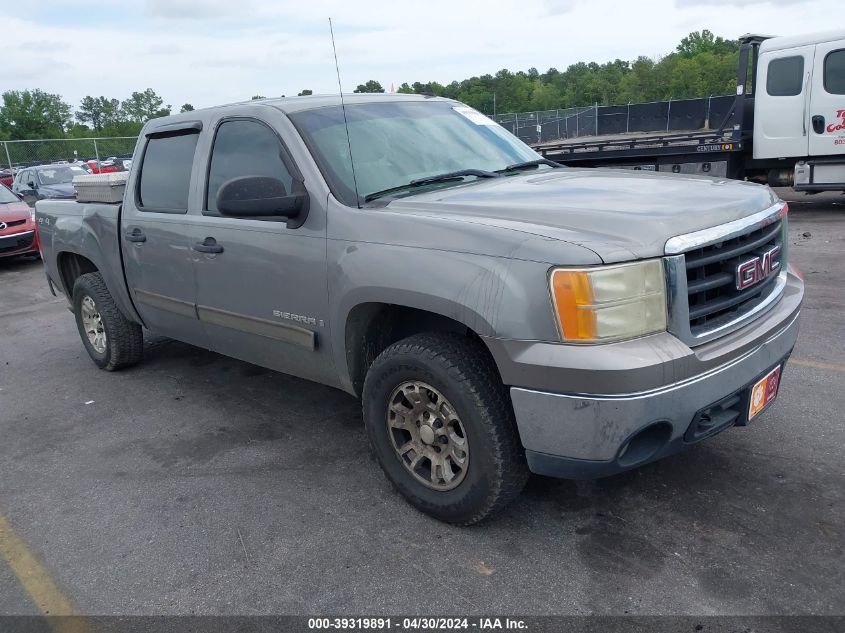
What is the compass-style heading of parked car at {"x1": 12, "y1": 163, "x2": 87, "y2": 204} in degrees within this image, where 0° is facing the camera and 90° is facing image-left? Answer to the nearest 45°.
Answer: approximately 315°

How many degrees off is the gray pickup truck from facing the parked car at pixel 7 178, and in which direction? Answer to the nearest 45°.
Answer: approximately 180°

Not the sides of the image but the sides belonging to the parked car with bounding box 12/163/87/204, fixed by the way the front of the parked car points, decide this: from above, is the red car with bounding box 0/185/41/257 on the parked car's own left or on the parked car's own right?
on the parked car's own right

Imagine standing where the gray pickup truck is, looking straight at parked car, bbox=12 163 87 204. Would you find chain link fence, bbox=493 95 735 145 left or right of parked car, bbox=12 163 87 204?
right

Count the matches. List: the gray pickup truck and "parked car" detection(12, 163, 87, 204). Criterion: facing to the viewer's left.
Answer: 0

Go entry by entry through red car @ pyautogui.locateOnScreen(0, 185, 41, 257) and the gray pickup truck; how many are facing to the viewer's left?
0

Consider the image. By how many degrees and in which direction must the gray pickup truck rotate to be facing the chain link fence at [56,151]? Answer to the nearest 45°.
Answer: approximately 180°

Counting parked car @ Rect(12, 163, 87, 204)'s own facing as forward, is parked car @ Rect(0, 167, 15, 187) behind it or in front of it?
behind

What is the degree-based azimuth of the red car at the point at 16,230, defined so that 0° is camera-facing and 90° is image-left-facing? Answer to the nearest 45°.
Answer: approximately 315°

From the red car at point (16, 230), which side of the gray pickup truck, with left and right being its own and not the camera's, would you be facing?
back

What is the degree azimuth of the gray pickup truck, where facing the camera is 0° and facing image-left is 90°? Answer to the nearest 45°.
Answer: approximately 315°

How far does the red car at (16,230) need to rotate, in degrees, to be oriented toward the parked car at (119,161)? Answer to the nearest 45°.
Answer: approximately 135° to its left

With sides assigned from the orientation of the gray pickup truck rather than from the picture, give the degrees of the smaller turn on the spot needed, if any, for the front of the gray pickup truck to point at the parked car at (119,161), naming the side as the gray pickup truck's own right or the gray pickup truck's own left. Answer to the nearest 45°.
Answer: approximately 180°
